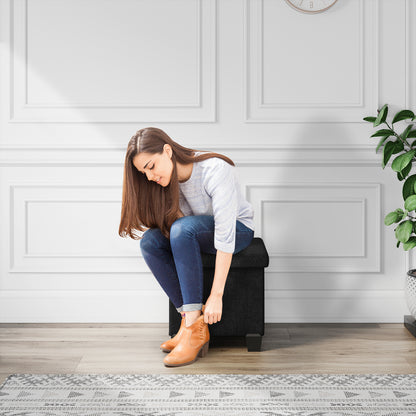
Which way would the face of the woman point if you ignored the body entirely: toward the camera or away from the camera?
toward the camera

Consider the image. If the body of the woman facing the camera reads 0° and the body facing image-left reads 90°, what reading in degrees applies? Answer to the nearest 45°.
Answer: approximately 45°

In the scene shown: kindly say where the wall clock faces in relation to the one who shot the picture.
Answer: facing the viewer

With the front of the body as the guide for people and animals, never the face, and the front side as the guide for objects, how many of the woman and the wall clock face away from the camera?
0
